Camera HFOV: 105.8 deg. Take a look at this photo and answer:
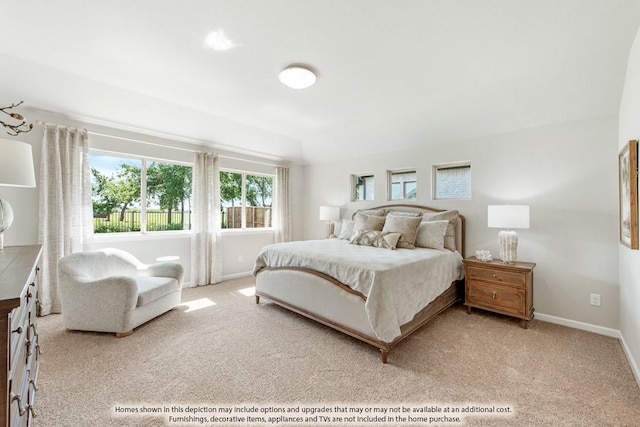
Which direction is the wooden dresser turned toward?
to the viewer's right

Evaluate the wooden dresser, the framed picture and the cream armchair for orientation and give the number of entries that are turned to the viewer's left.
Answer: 1

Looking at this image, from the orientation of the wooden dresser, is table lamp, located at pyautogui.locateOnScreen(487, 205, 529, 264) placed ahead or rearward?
ahead

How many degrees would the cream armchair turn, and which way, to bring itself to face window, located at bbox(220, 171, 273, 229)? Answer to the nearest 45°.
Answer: approximately 90° to its left

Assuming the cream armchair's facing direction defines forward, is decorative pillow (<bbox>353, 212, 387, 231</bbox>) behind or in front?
in front

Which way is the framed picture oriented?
to the viewer's left

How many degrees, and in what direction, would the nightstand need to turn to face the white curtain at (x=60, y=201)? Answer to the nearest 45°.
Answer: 0° — it already faces it

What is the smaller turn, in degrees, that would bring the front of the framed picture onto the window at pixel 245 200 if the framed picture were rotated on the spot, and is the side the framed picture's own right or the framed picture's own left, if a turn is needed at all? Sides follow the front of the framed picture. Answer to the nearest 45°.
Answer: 0° — it already faces it

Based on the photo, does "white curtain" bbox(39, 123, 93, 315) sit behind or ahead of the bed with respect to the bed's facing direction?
ahead

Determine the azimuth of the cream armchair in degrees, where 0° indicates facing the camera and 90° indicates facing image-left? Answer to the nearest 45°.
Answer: approximately 315°

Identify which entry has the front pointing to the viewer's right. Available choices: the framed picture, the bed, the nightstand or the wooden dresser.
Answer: the wooden dresser
